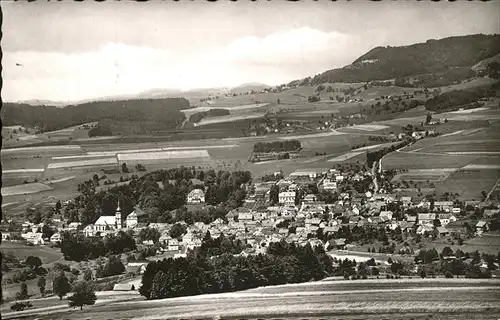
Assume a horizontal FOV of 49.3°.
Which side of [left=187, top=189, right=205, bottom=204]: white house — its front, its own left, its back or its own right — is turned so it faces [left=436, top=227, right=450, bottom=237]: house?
left

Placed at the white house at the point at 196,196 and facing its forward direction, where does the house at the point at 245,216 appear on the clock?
The house is roughly at 11 o'clock from the white house.

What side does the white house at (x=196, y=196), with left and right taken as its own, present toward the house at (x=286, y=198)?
left

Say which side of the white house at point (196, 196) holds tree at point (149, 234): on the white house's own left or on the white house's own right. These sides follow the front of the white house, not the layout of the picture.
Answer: on the white house's own right

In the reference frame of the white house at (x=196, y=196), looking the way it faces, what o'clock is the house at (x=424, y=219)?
The house is roughly at 9 o'clock from the white house.

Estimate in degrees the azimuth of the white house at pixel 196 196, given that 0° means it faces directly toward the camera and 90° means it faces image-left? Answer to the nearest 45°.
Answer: approximately 0°

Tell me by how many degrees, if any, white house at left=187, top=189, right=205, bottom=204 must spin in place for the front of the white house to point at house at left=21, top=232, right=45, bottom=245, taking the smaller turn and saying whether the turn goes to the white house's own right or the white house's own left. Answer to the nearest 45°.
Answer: approximately 90° to the white house's own right

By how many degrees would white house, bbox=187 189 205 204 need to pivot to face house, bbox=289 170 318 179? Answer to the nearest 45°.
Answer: approximately 90° to its left

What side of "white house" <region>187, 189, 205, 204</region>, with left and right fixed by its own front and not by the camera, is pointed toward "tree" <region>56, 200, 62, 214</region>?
right
